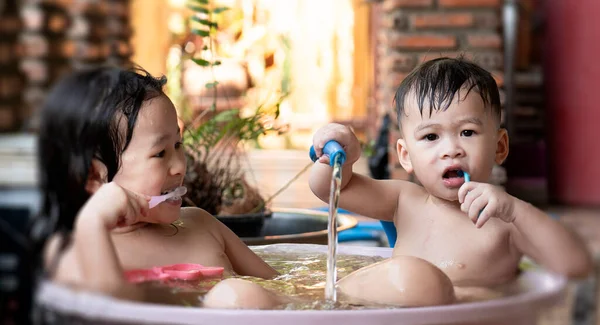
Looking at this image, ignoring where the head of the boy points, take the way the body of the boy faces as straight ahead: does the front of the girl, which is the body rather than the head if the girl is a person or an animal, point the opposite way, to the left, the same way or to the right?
to the left

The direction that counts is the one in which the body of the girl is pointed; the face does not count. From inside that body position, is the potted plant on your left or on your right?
on your left

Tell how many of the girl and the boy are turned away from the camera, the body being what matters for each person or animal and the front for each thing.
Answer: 0

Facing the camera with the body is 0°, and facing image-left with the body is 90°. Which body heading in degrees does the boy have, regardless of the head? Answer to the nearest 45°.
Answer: approximately 0°

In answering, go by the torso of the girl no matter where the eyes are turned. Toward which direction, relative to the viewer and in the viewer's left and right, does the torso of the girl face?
facing the viewer and to the right of the viewer
